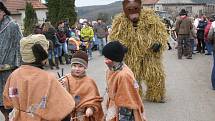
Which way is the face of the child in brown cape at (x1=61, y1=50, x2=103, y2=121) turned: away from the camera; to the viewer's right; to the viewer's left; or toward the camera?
toward the camera

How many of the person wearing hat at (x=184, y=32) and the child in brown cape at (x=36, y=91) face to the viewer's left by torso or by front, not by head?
0

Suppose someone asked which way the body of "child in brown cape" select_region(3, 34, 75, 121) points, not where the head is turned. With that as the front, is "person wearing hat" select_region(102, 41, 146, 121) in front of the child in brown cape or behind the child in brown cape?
in front

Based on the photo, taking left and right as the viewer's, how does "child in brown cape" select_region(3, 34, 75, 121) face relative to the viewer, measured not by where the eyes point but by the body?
facing away from the viewer and to the right of the viewer
